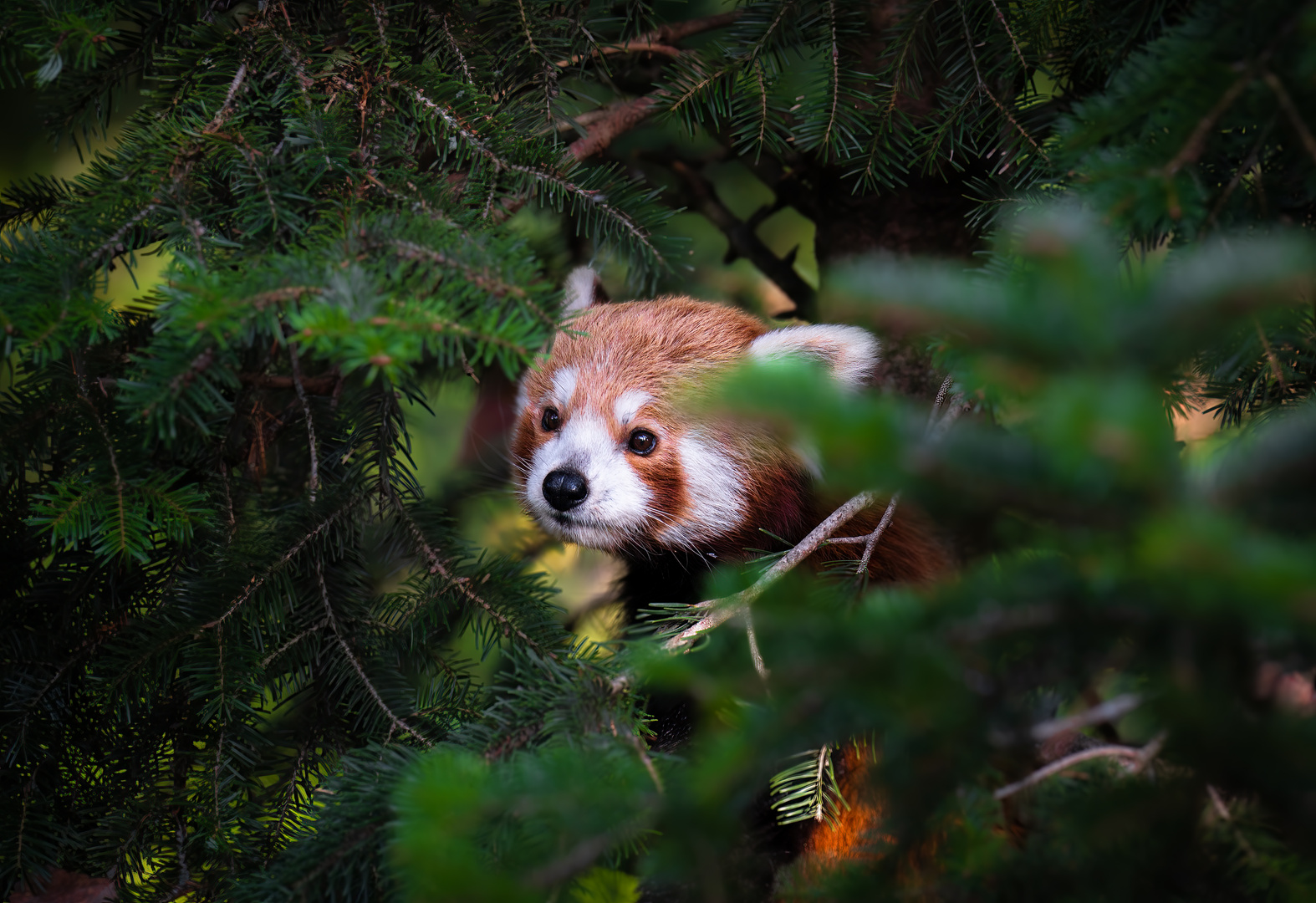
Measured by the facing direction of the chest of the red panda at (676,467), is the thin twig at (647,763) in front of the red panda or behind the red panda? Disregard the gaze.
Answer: in front

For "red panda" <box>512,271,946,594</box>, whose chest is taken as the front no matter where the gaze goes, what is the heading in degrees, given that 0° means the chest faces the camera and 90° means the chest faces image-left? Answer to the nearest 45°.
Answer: approximately 45°

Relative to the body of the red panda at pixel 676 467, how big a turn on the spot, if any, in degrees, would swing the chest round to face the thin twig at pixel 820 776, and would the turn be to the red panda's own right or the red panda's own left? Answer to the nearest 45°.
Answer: approximately 45° to the red panda's own left

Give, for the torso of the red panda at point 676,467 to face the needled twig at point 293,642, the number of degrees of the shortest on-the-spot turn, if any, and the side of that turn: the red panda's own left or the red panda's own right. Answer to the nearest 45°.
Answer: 0° — it already faces it
